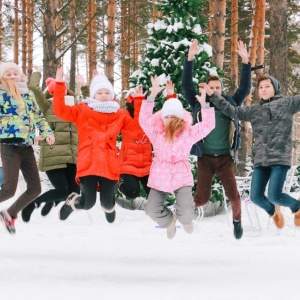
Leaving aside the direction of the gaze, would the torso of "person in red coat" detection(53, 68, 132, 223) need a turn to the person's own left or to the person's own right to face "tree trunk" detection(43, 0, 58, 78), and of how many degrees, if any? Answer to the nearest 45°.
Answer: approximately 180°

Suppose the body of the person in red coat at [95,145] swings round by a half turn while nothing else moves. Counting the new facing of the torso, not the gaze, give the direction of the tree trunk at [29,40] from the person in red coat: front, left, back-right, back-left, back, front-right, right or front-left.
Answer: front

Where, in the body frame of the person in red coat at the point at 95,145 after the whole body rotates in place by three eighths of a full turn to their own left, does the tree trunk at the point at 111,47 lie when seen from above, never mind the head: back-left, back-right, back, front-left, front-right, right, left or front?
front-left

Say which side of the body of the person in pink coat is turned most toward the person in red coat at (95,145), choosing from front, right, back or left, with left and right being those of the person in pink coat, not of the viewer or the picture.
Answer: right

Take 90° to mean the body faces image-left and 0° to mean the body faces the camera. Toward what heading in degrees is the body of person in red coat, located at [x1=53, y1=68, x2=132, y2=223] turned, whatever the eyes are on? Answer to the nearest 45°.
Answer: approximately 0°

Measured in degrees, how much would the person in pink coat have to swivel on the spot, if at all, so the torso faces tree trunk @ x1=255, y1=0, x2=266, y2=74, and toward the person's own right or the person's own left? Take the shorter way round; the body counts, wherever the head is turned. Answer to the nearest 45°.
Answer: approximately 180°

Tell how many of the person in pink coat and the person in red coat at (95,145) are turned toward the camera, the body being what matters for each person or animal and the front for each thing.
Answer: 2
